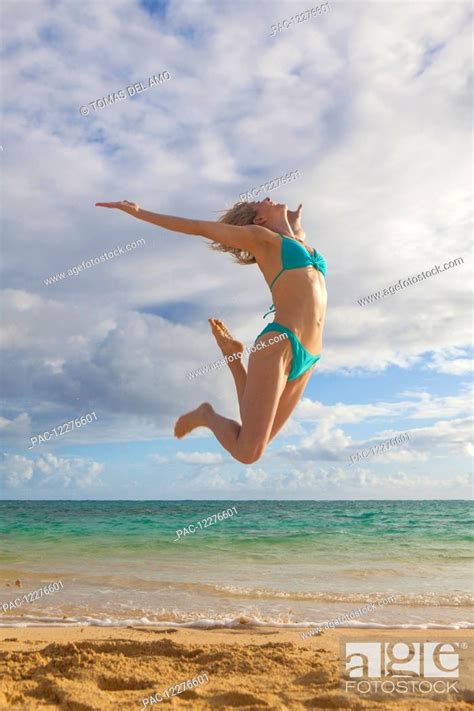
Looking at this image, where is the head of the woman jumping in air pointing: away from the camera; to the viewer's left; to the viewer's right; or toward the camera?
to the viewer's right

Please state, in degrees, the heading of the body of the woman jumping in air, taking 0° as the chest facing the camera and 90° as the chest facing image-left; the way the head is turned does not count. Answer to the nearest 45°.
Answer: approximately 270°
